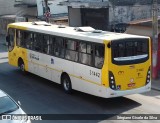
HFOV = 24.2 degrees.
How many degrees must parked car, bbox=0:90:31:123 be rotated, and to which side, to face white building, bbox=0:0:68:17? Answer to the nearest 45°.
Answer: approximately 135° to its left

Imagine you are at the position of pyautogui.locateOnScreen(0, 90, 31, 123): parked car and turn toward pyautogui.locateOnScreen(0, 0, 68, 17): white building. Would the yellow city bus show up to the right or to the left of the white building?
right

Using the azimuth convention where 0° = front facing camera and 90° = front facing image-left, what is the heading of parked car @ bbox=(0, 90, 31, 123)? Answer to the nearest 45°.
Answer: approximately 315°

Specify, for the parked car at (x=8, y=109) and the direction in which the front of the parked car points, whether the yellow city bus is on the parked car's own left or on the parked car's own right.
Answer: on the parked car's own left
